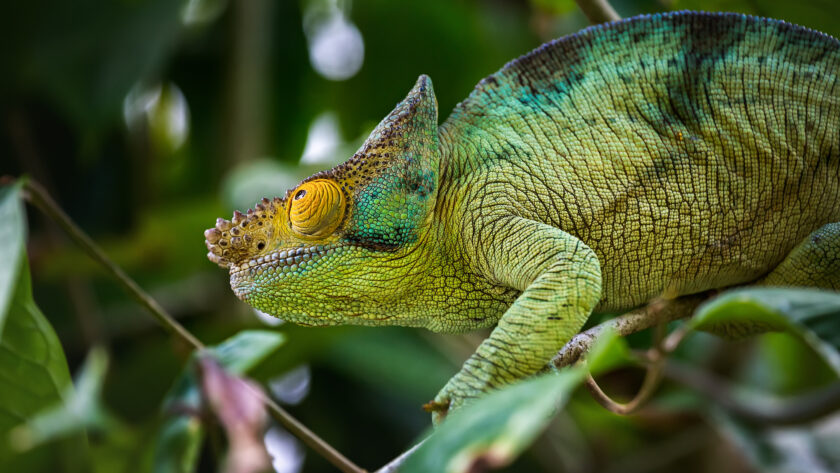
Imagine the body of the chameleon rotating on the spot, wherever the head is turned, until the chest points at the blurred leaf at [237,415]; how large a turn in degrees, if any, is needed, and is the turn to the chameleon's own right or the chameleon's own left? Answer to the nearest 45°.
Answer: approximately 45° to the chameleon's own left

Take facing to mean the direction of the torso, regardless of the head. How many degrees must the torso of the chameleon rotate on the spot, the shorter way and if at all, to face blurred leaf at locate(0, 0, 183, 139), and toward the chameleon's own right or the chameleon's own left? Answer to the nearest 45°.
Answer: approximately 45° to the chameleon's own right

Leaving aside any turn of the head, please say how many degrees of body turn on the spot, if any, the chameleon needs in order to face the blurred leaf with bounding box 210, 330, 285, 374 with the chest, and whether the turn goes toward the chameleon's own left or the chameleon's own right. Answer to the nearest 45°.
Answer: approximately 45° to the chameleon's own left

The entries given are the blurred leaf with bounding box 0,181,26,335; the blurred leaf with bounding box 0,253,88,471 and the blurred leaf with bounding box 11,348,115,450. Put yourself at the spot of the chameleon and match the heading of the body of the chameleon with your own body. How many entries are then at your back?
0

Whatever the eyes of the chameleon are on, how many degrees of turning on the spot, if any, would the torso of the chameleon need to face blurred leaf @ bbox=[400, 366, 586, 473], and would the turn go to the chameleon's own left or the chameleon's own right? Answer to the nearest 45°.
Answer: approximately 90° to the chameleon's own left

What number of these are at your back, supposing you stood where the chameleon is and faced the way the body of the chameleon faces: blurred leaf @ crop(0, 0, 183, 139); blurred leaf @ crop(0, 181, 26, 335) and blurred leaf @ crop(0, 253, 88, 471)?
0

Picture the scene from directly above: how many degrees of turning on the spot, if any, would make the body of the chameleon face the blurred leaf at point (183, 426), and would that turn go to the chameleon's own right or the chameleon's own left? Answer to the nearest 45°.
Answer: approximately 45° to the chameleon's own left

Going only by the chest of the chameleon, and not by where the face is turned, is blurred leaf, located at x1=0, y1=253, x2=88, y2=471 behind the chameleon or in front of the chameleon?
in front

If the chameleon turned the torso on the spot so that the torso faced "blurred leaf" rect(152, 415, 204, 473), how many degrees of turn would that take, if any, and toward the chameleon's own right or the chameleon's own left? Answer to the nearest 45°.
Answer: approximately 45° to the chameleon's own left

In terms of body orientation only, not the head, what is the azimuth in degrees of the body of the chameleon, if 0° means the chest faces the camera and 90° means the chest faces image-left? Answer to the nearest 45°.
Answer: approximately 90°
